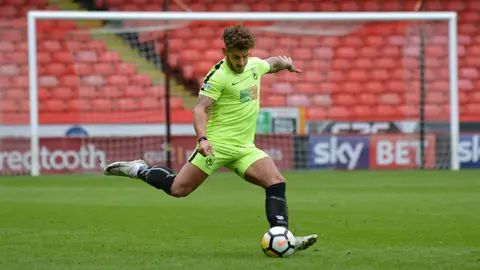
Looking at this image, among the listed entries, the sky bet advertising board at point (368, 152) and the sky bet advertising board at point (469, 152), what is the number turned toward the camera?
2

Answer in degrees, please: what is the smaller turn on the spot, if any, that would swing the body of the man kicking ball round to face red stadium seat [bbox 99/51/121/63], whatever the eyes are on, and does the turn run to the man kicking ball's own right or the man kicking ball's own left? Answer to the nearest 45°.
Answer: approximately 135° to the man kicking ball's own left

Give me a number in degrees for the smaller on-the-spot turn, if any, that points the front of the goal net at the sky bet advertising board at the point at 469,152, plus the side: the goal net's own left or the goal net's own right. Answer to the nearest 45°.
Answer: approximately 90° to the goal net's own left

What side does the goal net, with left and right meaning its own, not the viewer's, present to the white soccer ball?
front

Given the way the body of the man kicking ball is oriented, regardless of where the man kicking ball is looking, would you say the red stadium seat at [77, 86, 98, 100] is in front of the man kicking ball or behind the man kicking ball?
behind

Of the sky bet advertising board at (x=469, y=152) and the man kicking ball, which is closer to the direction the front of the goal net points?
the man kicking ball

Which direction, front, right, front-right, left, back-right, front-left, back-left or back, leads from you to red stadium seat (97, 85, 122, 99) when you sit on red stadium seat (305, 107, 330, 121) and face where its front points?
right

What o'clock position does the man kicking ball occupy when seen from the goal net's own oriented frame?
The man kicking ball is roughly at 12 o'clock from the goal net.

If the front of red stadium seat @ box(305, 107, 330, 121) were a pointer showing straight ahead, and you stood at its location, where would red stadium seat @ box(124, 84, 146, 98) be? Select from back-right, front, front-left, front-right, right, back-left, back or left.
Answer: right

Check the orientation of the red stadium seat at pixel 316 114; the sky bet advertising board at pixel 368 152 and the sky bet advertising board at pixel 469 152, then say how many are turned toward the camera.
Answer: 3

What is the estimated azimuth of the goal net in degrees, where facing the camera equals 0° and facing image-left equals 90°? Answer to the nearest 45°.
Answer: approximately 0°

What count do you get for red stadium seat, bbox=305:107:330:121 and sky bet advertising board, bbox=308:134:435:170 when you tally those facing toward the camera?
2

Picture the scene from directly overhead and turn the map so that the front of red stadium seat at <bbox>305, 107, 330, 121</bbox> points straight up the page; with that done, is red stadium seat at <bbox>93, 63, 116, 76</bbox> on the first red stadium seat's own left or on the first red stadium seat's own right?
on the first red stadium seat's own right
